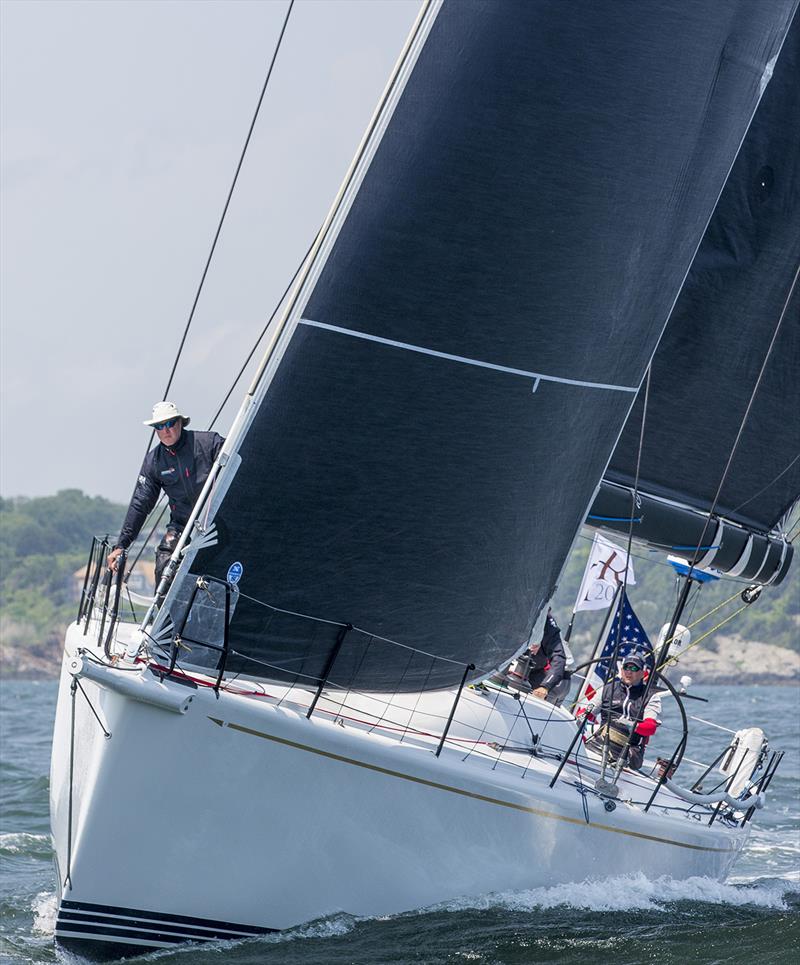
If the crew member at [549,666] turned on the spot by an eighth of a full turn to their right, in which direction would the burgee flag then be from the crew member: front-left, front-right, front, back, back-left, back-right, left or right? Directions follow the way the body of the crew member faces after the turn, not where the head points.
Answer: right

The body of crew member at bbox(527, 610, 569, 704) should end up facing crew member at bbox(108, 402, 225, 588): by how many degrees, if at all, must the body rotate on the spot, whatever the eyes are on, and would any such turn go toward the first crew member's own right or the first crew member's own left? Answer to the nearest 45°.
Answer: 0° — they already face them

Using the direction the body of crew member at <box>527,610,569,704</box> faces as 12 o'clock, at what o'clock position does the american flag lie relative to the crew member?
The american flag is roughly at 5 o'clock from the crew member.

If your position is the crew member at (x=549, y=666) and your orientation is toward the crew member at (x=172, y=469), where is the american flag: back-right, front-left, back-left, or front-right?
back-right

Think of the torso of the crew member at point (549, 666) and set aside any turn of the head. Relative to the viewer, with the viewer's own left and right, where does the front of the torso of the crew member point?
facing the viewer and to the left of the viewer
